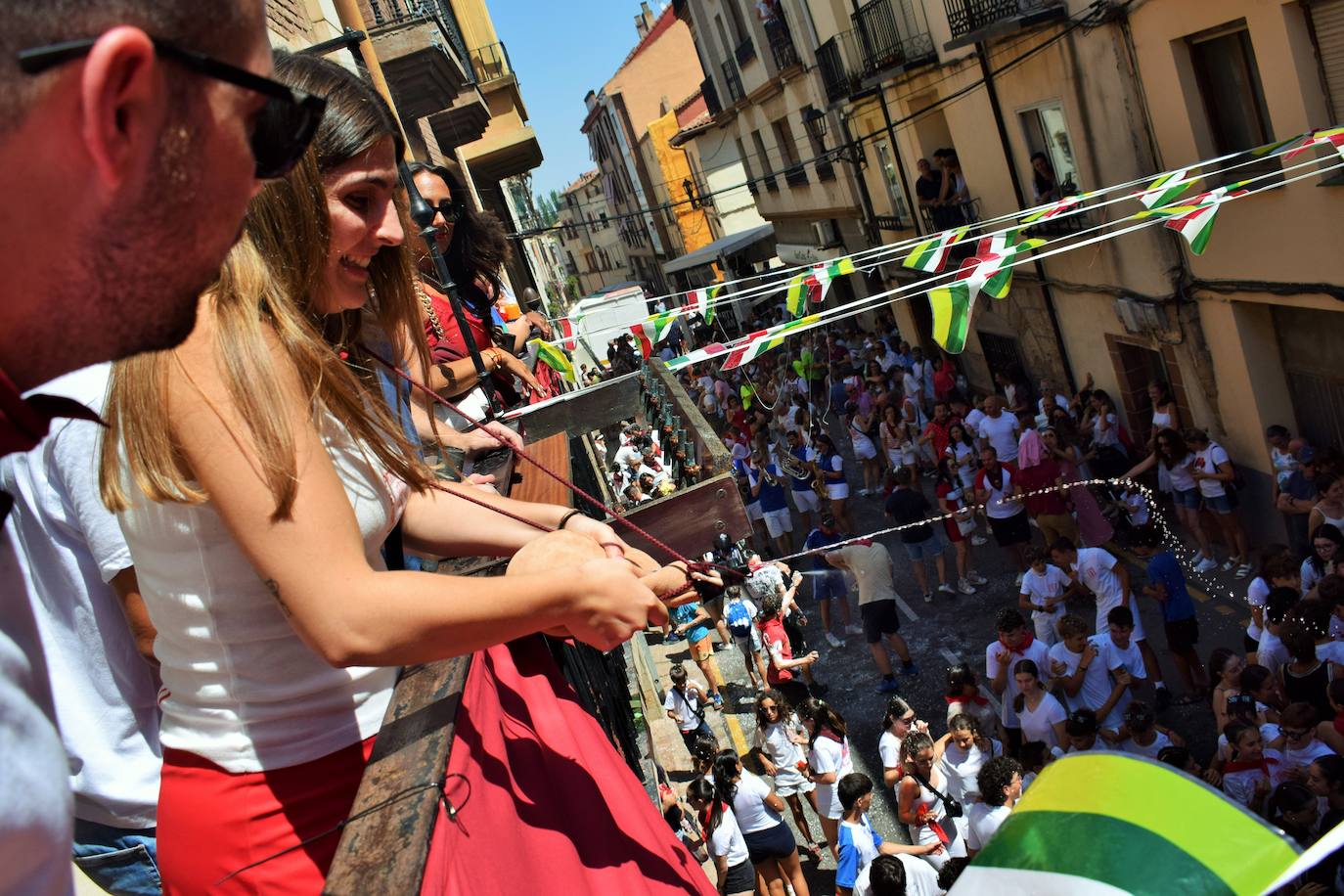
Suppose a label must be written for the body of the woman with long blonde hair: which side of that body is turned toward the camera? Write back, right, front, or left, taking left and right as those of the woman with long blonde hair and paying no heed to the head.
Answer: right

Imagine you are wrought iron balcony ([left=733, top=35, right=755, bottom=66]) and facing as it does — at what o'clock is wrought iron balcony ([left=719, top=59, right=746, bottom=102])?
wrought iron balcony ([left=719, top=59, right=746, bottom=102]) is roughly at 4 o'clock from wrought iron balcony ([left=733, top=35, right=755, bottom=66]).

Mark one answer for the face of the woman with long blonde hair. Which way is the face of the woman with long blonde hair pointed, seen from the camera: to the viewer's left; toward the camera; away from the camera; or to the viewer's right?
to the viewer's right

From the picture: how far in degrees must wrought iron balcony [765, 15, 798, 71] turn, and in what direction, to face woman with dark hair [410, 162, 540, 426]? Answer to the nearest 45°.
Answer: approximately 45° to its left

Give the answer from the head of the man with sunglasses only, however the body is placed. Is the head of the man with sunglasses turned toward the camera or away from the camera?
away from the camera

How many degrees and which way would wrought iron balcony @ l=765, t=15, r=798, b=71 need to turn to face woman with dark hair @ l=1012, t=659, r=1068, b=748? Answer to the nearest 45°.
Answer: approximately 45° to its left
